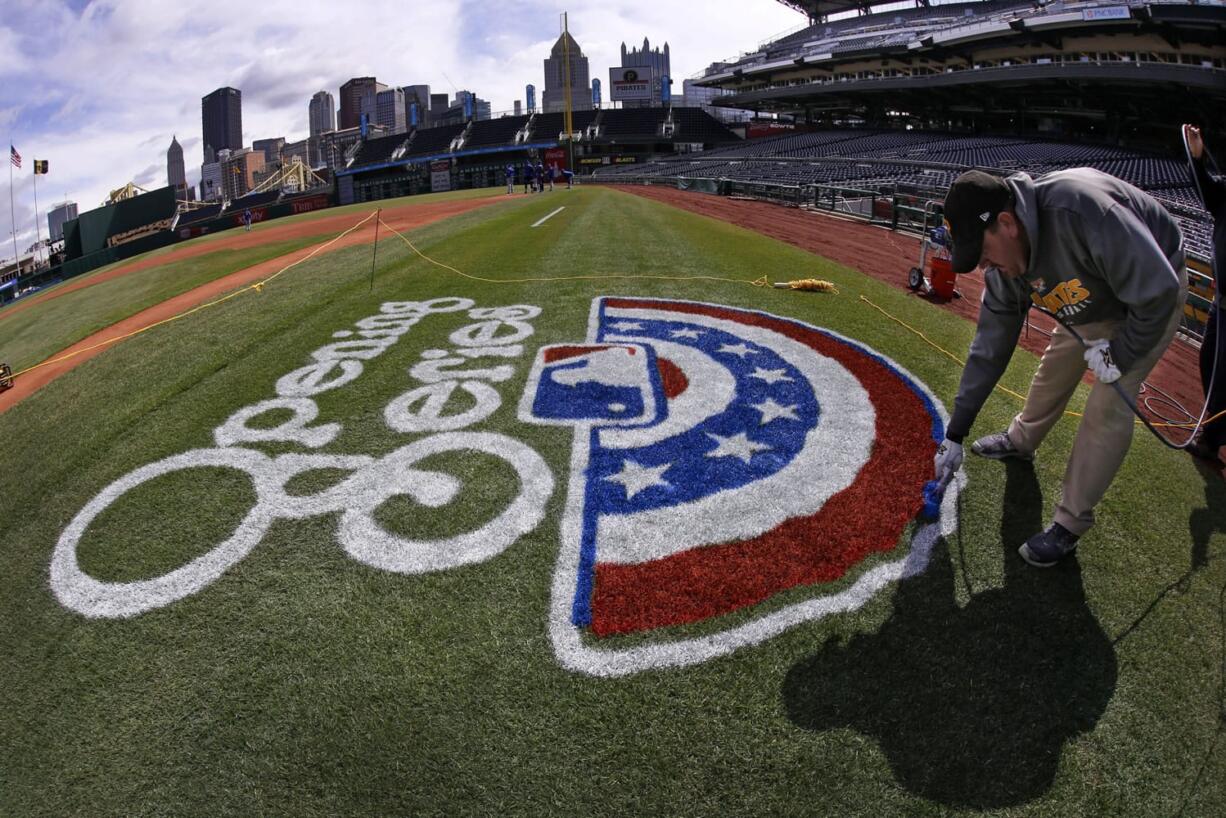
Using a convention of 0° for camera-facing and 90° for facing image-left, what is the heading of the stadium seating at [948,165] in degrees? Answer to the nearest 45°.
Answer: approximately 45°

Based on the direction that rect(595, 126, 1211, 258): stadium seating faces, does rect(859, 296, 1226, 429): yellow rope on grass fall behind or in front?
in front

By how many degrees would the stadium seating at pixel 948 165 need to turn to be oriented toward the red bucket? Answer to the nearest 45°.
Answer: approximately 45° to its left
